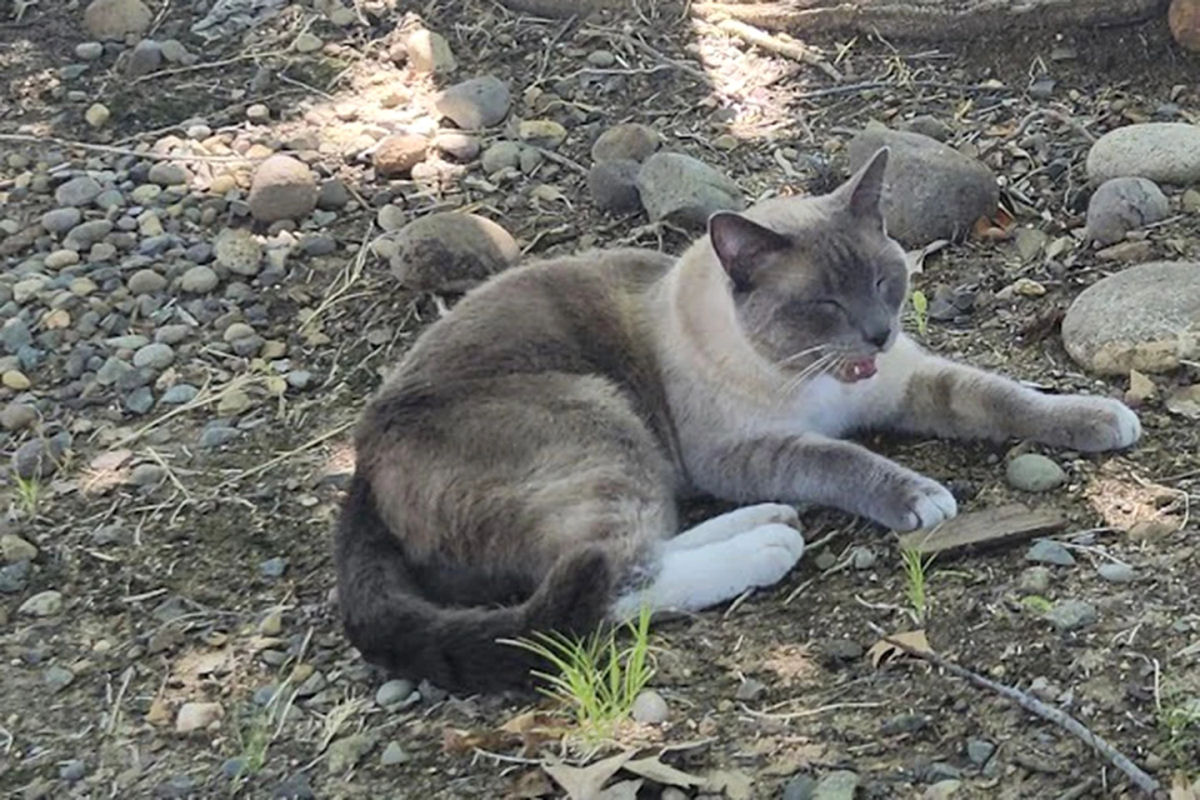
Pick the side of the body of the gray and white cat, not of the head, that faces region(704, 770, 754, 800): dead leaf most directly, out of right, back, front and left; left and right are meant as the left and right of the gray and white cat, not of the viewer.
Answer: right

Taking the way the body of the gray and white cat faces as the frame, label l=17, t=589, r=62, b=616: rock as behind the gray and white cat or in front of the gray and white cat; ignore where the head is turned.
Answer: behind

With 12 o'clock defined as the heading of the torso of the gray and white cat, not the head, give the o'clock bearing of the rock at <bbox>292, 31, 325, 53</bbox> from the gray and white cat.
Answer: The rock is roughly at 8 o'clock from the gray and white cat.

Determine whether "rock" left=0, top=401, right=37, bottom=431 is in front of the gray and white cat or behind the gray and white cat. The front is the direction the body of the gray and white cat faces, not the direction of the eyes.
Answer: behind

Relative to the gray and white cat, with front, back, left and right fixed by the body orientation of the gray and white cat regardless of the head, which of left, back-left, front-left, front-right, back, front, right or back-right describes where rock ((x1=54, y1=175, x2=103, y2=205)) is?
back-left

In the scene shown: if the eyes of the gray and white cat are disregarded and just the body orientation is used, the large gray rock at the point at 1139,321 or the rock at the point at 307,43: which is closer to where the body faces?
the large gray rock

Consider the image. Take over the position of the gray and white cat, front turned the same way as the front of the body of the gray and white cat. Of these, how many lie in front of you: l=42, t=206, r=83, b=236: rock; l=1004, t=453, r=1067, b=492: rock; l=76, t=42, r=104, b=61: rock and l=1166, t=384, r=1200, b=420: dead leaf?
2

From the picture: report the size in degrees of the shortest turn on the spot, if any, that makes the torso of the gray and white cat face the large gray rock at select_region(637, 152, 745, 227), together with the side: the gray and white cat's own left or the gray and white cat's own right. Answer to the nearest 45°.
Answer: approximately 90° to the gray and white cat's own left

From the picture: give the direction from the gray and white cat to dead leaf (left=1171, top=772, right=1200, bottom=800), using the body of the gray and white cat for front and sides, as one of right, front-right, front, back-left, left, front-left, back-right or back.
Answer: front-right

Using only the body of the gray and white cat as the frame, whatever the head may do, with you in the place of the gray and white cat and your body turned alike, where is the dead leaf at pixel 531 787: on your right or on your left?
on your right

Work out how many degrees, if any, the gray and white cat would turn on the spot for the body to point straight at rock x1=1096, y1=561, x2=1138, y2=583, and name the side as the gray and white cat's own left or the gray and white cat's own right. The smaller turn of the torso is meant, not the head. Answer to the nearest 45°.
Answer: approximately 45° to the gray and white cat's own right

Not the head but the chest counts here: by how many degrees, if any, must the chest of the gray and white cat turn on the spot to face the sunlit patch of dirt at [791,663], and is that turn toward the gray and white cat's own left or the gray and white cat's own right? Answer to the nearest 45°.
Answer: approximately 45° to the gray and white cat's own right

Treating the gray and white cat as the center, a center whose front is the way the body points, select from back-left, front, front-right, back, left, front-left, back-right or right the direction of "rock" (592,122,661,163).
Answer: left

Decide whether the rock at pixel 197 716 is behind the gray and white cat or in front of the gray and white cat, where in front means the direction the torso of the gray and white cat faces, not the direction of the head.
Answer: behind

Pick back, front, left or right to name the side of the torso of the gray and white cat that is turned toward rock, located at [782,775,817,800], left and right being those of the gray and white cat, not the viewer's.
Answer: right

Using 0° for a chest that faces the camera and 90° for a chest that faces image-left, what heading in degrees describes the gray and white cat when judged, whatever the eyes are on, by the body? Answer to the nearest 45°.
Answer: approximately 270°

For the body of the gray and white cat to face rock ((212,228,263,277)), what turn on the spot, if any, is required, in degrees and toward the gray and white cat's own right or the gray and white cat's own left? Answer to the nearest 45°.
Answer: approximately 135° to the gray and white cat's own left

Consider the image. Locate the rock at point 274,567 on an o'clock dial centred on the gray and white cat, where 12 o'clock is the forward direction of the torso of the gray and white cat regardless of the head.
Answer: The rock is roughly at 6 o'clock from the gray and white cat.

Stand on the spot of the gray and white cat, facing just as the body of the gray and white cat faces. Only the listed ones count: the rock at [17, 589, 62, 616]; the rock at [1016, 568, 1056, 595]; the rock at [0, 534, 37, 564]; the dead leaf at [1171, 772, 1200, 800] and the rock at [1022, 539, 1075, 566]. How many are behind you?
2
